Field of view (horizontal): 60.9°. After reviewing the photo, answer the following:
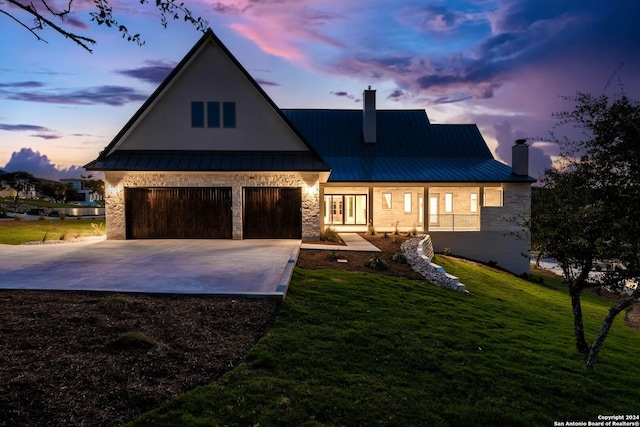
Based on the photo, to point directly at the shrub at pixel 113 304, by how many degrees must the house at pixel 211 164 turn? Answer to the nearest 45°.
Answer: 0° — it already faces it

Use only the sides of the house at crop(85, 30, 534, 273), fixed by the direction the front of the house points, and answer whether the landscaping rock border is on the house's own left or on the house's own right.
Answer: on the house's own left

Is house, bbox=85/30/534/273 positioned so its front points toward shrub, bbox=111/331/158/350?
yes

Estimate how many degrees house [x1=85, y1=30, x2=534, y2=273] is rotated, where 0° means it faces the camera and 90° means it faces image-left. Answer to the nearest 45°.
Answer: approximately 0°

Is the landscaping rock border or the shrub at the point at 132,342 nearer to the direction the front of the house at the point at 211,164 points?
the shrub

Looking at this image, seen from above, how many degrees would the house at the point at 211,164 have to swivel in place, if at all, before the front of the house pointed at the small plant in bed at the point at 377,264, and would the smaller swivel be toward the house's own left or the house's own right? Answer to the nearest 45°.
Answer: approximately 45° to the house's own left
